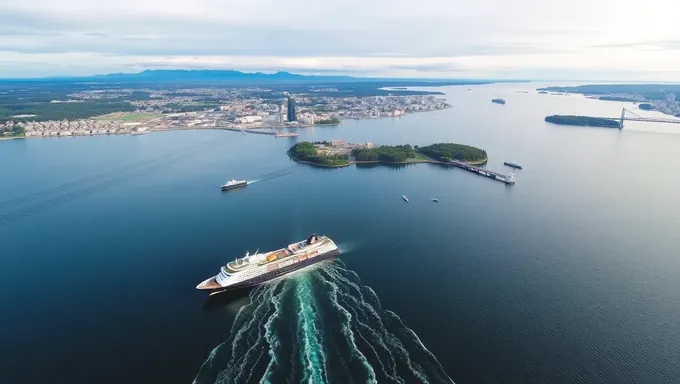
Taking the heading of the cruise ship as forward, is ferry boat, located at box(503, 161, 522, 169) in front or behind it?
behind

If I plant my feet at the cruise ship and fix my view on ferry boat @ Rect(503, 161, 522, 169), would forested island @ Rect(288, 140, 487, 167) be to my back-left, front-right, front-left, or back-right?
front-left

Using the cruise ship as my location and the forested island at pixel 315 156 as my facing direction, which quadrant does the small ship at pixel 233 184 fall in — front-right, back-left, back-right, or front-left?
front-left

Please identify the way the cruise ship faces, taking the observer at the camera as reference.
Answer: facing the viewer and to the left of the viewer

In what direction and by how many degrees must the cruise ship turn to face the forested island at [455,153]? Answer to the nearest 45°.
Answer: approximately 180°

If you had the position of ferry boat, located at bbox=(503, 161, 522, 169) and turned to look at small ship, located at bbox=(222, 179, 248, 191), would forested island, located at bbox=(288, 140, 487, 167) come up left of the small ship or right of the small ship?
right

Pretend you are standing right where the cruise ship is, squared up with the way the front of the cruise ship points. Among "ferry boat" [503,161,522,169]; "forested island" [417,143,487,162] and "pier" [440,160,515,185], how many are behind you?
3

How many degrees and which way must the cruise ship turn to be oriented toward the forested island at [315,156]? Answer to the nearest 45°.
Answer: approximately 135° to its right

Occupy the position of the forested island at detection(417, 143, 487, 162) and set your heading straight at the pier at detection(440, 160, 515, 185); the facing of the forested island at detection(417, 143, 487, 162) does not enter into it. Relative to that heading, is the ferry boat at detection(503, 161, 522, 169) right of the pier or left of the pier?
left

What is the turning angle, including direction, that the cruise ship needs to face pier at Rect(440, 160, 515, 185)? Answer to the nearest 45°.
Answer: approximately 180°

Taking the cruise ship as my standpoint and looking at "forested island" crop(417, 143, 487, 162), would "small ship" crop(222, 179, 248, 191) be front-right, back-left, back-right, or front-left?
front-left

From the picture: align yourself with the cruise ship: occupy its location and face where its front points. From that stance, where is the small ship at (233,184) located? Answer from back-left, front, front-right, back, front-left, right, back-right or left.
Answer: back-right

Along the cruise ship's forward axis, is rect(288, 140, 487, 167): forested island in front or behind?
behind
